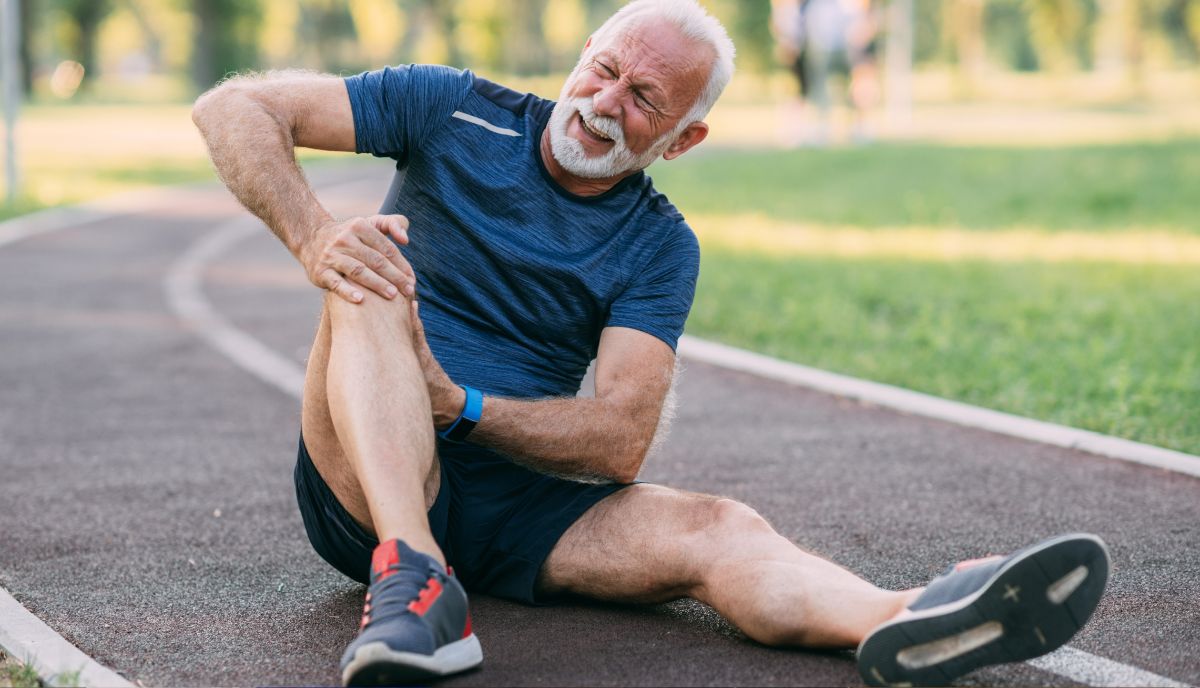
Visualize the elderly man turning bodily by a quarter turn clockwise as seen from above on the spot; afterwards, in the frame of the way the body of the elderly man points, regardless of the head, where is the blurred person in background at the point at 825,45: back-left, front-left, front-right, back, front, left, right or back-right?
right

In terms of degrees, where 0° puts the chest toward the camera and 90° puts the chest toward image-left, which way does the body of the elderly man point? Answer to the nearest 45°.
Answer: approximately 0°

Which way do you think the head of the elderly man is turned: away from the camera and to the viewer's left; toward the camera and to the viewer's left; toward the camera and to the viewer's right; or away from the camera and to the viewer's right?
toward the camera and to the viewer's left
